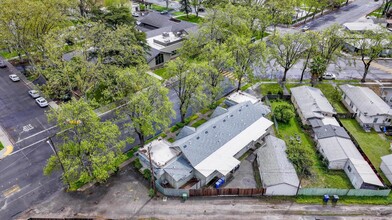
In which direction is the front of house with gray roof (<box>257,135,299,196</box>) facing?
toward the camera

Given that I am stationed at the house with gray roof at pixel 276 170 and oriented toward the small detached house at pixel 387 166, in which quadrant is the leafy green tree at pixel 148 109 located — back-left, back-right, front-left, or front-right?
back-left

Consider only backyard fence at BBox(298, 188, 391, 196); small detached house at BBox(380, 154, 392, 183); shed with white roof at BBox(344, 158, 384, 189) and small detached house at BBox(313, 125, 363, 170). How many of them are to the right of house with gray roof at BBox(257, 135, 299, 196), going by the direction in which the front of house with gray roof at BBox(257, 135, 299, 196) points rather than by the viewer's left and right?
0

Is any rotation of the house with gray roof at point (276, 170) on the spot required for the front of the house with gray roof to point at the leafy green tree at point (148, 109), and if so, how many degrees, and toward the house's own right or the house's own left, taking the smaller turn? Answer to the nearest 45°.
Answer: approximately 90° to the house's own right

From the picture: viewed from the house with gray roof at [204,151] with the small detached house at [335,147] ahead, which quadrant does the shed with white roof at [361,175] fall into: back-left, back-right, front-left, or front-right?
front-right

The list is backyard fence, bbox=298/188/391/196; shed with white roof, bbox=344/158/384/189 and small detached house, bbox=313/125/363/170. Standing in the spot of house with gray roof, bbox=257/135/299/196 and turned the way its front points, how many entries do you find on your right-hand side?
0

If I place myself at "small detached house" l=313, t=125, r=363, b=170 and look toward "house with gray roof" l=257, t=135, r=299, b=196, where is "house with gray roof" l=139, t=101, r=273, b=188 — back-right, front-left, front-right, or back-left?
front-right

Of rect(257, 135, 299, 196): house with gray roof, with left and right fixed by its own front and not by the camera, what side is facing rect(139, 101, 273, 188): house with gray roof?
right

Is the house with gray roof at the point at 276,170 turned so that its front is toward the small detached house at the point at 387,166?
no

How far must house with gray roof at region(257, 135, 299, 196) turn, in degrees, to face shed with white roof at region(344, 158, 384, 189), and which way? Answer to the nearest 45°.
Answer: approximately 90° to its left

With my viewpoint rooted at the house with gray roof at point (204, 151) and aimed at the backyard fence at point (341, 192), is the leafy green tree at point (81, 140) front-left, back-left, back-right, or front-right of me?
back-right

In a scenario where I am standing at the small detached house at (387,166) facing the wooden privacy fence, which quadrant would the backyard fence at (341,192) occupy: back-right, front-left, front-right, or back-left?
front-left

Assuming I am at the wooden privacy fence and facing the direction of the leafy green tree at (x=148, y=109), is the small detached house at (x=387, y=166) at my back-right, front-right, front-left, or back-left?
back-right

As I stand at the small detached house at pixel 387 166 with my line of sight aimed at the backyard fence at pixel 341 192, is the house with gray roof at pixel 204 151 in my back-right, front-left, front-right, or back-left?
front-right

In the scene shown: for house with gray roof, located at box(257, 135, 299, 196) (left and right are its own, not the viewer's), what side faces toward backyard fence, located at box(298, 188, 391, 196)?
left

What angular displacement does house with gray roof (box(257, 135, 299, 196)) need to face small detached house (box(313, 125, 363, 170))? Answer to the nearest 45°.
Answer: approximately 135° to its left

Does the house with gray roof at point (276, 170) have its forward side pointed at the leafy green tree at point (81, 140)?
no

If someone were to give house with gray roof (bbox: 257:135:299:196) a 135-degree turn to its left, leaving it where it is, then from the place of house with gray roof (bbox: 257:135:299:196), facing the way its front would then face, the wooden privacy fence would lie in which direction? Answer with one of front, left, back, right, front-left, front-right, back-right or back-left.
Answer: back
